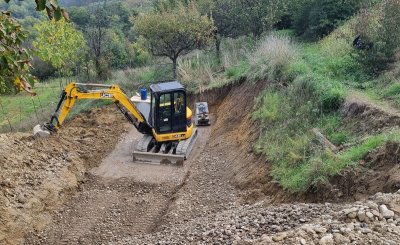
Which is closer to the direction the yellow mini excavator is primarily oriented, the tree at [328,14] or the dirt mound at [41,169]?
the dirt mound

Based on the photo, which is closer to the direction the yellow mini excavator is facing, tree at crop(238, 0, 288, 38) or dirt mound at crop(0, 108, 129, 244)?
the dirt mound

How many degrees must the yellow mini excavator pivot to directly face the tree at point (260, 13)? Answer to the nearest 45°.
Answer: approximately 135° to its right

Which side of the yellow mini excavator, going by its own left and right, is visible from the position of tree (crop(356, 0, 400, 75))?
back

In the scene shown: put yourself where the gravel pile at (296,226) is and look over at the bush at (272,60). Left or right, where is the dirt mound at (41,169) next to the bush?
left

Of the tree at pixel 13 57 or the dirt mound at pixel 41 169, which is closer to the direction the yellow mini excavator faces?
the dirt mound

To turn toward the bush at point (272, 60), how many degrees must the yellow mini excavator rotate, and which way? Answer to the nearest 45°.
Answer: approximately 180°

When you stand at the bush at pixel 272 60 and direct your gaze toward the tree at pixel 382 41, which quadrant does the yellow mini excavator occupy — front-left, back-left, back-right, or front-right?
back-right
